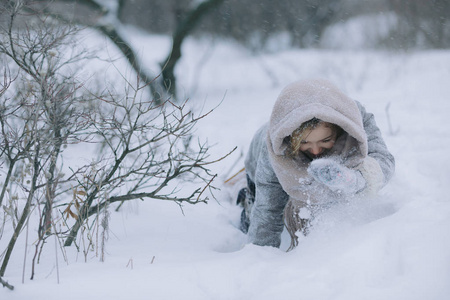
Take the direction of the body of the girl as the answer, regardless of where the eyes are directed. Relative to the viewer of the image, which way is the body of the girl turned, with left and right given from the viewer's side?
facing the viewer

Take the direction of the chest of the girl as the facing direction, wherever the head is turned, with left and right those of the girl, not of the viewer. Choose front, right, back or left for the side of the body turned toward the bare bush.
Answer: right
